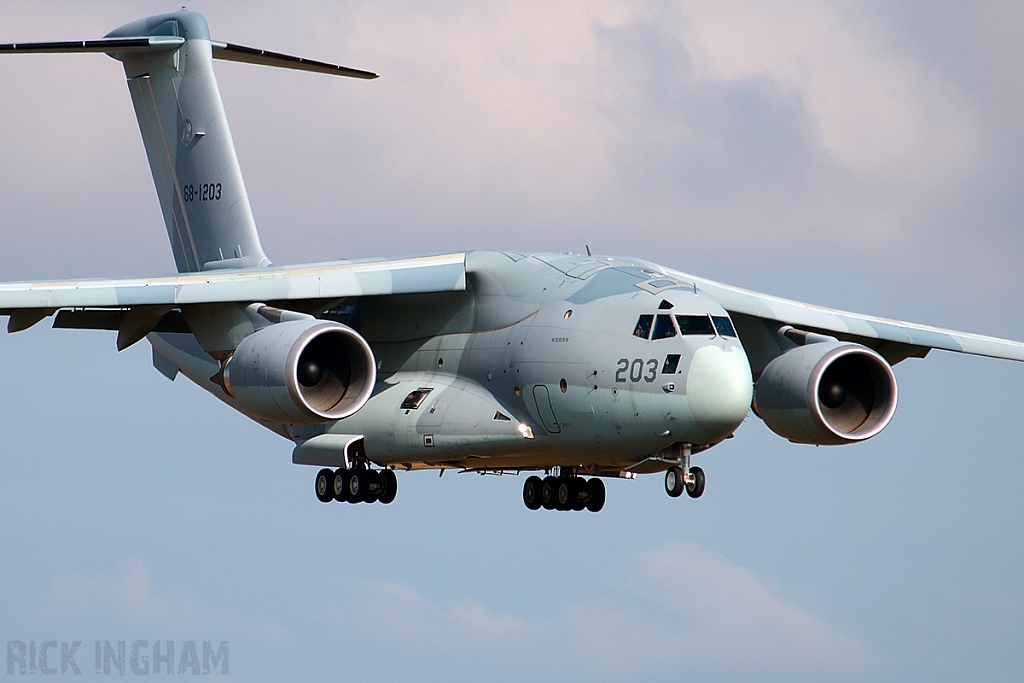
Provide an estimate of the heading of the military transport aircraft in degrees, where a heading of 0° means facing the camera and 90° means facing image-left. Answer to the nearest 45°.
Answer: approximately 315°
